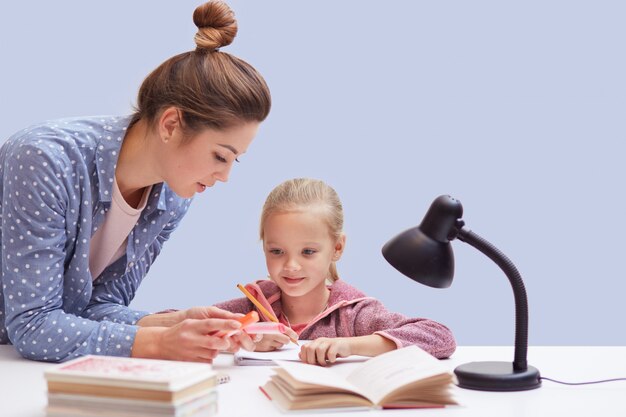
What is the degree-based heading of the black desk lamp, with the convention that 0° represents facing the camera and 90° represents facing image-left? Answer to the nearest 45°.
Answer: approximately 90°

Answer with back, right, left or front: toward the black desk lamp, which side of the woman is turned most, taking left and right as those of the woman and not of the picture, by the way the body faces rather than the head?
front

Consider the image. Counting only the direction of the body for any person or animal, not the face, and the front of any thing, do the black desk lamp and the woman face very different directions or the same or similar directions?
very different directions

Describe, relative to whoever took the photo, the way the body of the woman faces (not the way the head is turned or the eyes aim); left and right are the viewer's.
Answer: facing the viewer and to the right of the viewer

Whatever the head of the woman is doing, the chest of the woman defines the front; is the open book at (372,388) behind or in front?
in front

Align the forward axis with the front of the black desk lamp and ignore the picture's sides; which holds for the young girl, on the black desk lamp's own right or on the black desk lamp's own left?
on the black desk lamp's own right

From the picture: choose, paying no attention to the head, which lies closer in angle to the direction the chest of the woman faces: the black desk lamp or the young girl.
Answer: the black desk lamp

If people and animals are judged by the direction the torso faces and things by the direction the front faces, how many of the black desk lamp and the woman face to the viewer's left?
1
